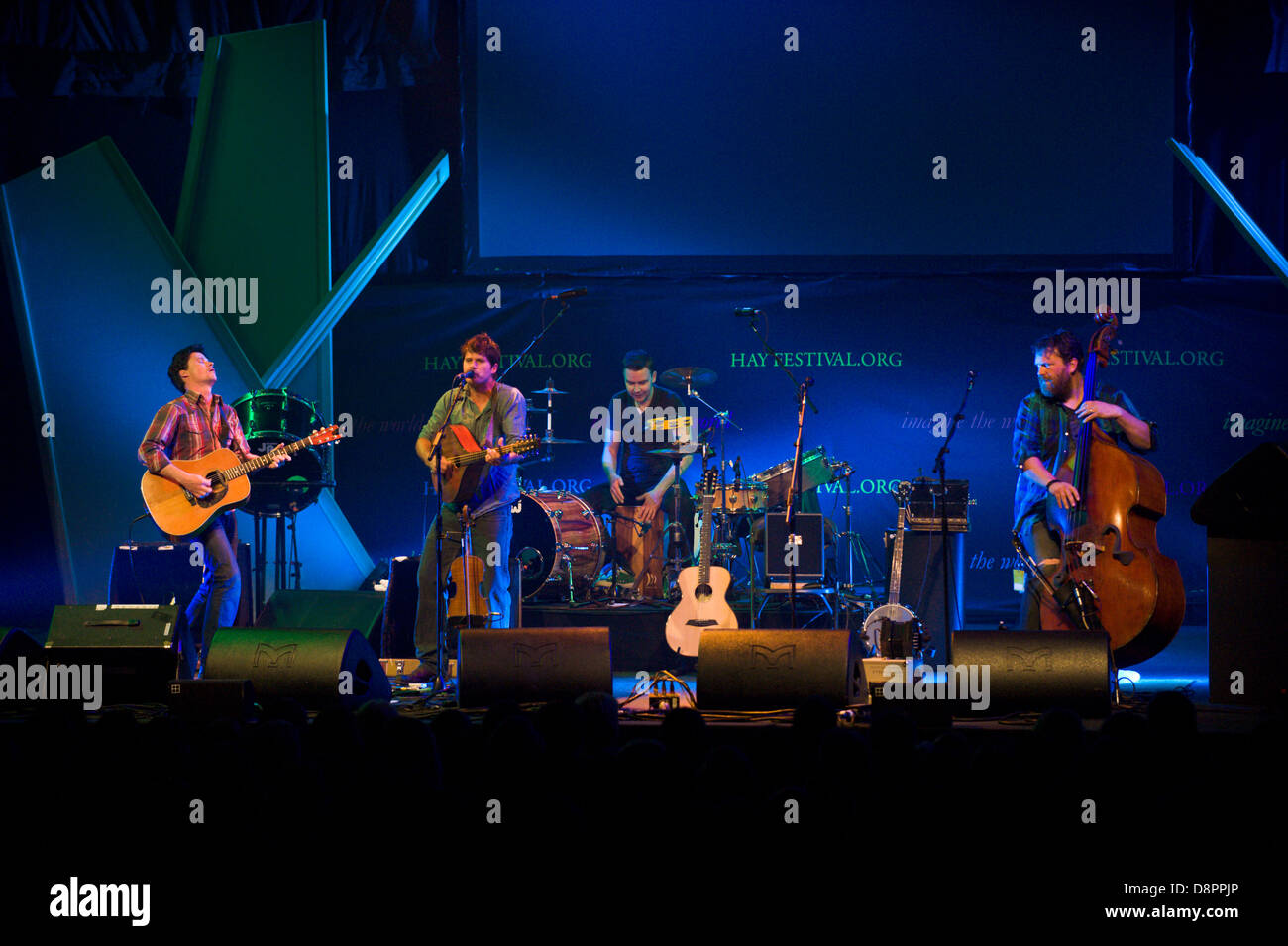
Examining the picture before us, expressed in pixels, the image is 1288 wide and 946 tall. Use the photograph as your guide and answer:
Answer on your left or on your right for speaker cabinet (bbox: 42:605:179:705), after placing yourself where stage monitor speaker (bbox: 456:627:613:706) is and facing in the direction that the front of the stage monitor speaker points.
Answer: on your left

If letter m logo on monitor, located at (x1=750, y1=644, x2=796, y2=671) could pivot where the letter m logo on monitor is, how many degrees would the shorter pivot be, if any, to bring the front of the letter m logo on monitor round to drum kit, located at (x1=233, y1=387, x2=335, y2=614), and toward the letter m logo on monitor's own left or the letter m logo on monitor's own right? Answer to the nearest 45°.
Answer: approximately 135° to the letter m logo on monitor's own right

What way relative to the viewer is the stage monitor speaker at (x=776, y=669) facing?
away from the camera

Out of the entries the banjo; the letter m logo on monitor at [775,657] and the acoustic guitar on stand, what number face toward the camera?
3

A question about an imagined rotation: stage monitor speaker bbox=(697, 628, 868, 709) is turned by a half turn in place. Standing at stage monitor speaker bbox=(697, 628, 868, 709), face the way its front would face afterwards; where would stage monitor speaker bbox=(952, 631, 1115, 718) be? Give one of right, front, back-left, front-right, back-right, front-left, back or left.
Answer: left

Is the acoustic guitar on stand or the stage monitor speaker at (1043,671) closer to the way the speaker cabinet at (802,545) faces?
the stage monitor speaker

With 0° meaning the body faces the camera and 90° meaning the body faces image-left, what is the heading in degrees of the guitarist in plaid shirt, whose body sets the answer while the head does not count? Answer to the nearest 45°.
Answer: approximately 315°

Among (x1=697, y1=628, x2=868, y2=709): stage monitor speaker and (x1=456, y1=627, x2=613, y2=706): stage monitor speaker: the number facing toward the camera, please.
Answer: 0

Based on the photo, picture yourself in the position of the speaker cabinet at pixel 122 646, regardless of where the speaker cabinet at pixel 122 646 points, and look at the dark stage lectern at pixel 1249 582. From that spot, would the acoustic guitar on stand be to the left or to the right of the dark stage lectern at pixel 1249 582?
left

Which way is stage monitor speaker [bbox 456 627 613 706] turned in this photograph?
away from the camera
